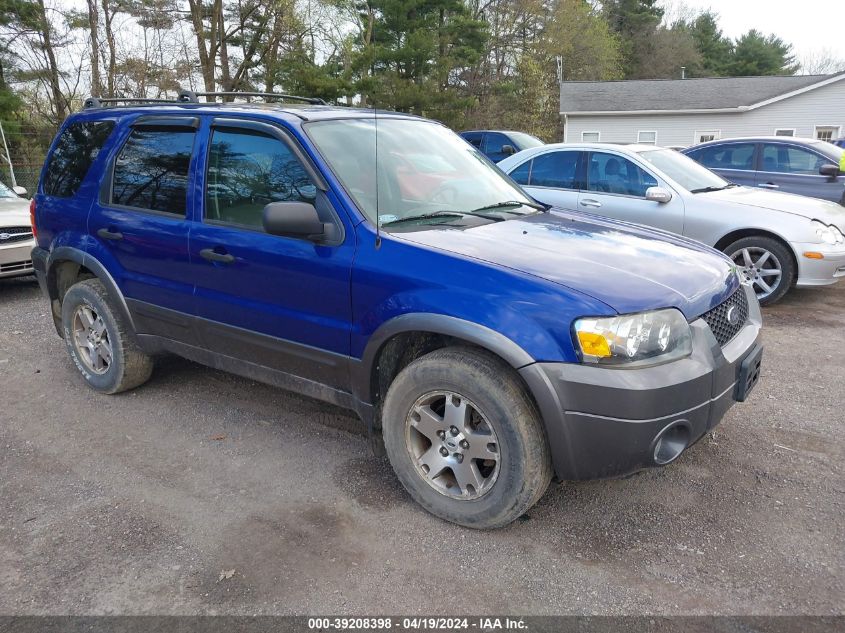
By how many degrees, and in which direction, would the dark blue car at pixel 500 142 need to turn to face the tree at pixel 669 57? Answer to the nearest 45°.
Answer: approximately 135° to its left

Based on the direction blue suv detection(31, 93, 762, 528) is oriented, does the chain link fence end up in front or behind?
behind

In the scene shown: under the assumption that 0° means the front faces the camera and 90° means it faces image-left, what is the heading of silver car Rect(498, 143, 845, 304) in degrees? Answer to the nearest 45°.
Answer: approximately 315°

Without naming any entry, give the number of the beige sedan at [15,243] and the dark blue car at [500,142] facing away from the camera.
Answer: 0

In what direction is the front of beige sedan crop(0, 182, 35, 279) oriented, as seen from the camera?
facing the viewer and to the right of the viewer

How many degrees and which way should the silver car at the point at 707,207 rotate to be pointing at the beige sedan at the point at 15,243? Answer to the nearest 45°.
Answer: approximately 135° to its right

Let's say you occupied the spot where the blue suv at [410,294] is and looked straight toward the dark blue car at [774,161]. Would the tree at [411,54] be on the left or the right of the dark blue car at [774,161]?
left

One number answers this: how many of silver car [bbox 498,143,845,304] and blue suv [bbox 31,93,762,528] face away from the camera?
0

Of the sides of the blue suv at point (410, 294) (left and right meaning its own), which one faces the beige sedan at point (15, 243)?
back

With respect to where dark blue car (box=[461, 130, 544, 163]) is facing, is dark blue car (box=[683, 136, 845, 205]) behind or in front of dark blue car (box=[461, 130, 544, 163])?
in front
